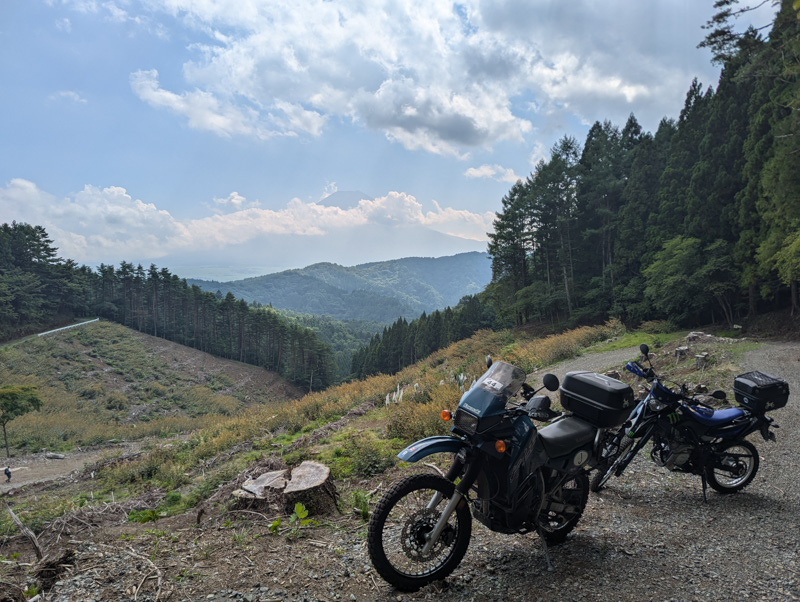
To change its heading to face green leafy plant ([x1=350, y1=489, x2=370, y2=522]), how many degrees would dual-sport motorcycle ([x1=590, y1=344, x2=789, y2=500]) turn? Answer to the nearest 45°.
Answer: approximately 45° to its left

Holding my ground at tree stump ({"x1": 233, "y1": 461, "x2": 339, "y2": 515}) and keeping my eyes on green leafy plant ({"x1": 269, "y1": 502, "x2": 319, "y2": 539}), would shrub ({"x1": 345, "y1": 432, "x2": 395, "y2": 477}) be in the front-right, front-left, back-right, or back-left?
back-left

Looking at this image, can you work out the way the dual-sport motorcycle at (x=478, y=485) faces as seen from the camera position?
facing the viewer and to the left of the viewer

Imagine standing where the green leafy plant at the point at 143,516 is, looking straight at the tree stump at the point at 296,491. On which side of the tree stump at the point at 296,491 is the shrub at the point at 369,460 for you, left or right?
left

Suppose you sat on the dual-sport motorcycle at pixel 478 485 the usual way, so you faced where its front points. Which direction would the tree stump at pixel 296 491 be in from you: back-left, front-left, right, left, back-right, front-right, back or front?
right

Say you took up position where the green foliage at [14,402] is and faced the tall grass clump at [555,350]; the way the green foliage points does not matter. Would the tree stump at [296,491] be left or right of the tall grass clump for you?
right

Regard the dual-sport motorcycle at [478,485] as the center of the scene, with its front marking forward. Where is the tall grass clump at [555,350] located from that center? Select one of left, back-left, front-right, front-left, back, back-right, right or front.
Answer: back-right

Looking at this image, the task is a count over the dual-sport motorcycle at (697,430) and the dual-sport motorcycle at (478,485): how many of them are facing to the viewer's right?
0

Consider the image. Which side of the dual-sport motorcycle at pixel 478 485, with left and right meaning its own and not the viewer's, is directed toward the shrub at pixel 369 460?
right

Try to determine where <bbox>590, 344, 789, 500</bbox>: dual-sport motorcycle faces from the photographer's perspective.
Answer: facing to the left of the viewer

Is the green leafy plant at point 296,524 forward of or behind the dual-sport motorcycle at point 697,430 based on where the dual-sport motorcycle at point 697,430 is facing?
forward

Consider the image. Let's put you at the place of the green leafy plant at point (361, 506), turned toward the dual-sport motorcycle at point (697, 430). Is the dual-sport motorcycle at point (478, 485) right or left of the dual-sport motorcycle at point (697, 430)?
right
